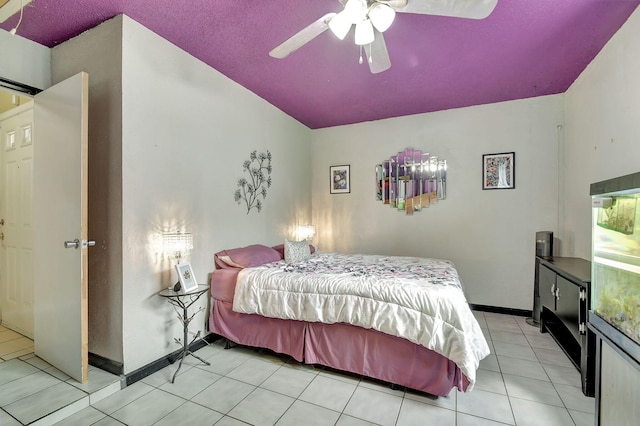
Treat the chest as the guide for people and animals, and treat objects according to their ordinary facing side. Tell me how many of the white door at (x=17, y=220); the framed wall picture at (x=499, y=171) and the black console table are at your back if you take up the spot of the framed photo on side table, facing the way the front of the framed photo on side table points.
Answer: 1

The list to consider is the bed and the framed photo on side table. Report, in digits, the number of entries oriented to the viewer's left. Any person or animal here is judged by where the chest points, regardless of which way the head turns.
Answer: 0

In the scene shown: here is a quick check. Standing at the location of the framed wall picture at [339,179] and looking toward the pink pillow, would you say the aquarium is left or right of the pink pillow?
left

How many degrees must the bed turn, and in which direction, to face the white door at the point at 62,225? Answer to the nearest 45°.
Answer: approximately 135° to its right

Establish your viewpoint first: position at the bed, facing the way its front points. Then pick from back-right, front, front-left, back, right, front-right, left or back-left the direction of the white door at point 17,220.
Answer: back-right

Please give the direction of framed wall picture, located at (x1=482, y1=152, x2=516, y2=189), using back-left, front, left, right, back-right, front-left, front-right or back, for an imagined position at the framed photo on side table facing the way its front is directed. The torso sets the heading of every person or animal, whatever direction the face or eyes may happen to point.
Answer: front-left

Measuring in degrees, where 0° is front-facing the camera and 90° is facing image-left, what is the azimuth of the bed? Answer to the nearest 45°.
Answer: approximately 315°

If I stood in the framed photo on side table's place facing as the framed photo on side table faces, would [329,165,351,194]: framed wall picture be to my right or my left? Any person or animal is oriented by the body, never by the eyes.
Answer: on my left

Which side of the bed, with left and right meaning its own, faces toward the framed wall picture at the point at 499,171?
left

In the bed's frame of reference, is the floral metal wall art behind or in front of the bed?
behind
